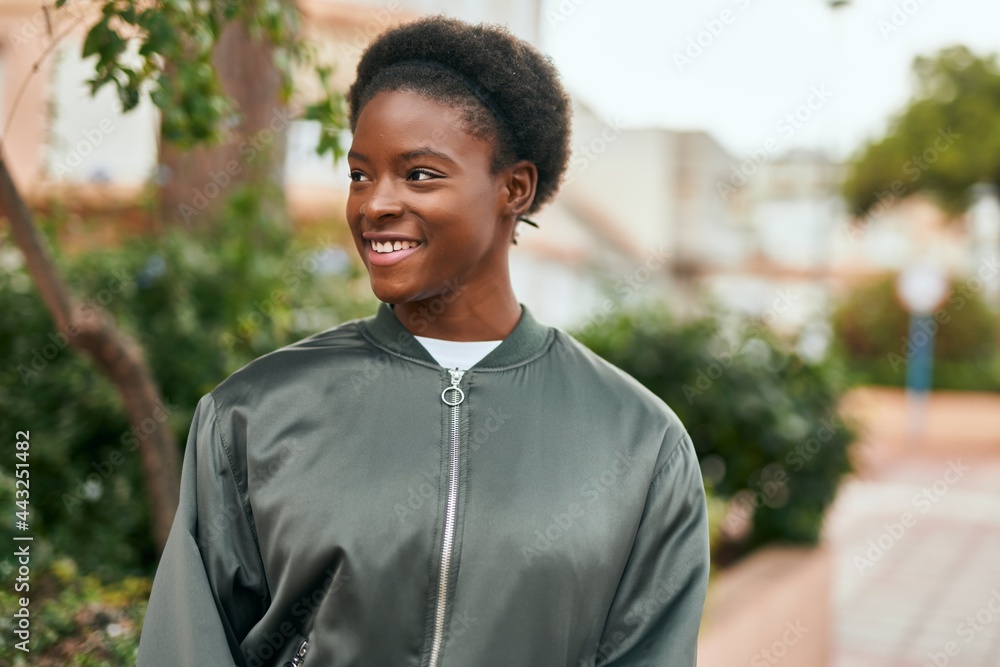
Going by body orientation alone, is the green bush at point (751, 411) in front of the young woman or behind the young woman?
behind

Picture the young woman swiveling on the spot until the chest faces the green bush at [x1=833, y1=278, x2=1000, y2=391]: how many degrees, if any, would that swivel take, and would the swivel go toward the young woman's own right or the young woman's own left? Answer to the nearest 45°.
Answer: approximately 135° to the young woman's own left

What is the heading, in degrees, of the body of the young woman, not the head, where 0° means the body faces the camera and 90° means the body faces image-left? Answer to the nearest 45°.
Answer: approximately 0°

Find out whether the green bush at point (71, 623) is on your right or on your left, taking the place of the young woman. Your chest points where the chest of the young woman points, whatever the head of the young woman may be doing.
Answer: on your right

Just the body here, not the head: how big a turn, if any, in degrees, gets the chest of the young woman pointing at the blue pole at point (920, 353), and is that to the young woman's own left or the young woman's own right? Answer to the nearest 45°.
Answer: approximately 135° to the young woman's own left

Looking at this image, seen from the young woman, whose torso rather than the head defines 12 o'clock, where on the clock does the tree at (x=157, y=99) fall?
The tree is roughly at 5 o'clock from the young woman.
